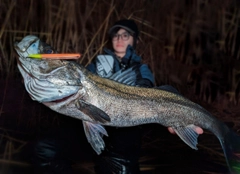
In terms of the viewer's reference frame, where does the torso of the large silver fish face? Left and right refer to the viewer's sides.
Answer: facing to the left of the viewer
